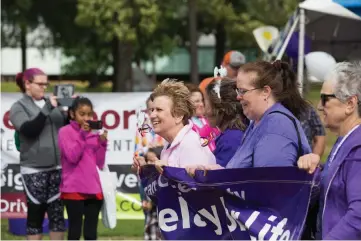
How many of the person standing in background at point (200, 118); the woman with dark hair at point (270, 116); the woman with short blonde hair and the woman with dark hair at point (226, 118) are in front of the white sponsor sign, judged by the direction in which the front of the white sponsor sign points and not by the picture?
4

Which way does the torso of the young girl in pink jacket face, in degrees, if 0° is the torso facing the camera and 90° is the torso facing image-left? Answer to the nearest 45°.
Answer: approximately 315°

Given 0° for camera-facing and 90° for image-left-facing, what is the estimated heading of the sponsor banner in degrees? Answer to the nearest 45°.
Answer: approximately 0°

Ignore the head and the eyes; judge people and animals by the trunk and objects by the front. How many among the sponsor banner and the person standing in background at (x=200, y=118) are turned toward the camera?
2

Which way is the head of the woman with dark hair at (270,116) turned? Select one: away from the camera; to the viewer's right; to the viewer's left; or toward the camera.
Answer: to the viewer's left

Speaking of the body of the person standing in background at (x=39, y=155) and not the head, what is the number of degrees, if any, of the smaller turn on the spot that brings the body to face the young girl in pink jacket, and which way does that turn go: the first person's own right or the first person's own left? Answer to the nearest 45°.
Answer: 0° — they already face them

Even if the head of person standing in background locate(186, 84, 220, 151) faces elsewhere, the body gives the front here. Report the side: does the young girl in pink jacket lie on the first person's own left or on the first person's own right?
on the first person's own right

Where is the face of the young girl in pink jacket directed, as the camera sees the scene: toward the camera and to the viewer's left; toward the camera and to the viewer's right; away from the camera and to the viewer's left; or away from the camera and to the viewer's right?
toward the camera and to the viewer's right
